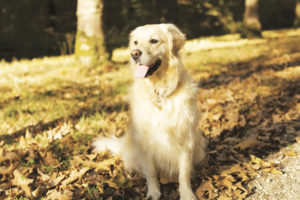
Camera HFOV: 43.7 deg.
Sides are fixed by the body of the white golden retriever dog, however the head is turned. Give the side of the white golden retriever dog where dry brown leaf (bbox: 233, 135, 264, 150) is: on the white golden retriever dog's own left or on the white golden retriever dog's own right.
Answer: on the white golden retriever dog's own left

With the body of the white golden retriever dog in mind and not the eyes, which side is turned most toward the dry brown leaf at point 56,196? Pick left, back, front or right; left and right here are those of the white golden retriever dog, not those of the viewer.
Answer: right

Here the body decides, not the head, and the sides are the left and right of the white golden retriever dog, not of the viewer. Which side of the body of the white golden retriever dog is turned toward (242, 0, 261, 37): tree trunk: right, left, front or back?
back

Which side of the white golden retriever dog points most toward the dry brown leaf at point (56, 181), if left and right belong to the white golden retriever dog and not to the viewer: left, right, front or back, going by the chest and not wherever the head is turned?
right

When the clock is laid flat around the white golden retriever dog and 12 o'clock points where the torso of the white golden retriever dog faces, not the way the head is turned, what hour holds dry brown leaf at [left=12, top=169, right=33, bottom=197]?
The dry brown leaf is roughly at 3 o'clock from the white golden retriever dog.

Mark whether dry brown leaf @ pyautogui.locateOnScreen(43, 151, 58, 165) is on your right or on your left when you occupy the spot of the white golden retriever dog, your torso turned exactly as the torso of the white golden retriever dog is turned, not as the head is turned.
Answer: on your right

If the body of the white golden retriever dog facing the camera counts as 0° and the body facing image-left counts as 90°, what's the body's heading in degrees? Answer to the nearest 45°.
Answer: approximately 0°
